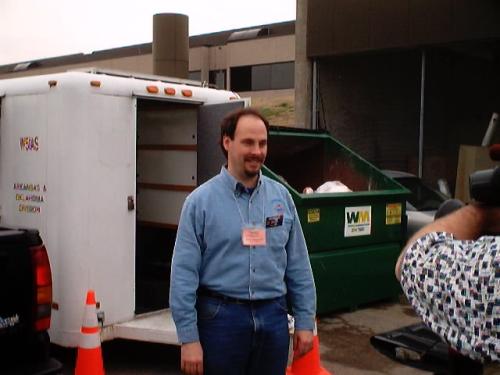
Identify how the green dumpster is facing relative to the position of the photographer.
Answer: facing the viewer and to the right of the viewer

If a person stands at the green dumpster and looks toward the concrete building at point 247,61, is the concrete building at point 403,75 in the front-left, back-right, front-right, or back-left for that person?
front-right

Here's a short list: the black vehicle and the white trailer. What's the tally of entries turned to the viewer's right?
0

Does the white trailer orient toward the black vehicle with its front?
no

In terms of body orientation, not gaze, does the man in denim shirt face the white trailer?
no

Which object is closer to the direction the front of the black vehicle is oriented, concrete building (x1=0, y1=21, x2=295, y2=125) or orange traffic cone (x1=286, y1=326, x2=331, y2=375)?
the concrete building

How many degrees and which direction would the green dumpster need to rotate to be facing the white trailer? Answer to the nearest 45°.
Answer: approximately 90° to its right

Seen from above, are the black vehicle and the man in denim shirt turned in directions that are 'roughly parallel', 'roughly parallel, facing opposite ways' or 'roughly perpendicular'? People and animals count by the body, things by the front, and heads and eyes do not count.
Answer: roughly parallel, facing opposite ways

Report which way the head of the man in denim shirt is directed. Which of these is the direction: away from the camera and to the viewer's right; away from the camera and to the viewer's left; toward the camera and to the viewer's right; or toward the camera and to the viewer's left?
toward the camera and to the viewer's right

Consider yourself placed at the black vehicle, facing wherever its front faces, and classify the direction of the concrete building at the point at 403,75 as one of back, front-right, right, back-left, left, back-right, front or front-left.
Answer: right

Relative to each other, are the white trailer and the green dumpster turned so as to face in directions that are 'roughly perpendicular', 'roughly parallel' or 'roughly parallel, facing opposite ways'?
roughly parallel, facing opposite ways

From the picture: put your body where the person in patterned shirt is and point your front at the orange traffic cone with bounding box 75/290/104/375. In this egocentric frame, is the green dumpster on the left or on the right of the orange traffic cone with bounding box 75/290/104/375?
right

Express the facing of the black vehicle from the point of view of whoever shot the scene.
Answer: facing away from the viewer and to the left of the viewer

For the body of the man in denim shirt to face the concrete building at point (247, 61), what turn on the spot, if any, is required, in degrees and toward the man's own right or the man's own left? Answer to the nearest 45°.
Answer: approximately 135° to the man's own left

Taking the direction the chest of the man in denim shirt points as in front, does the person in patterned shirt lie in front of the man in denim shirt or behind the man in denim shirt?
in front

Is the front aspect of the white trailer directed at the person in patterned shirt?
no

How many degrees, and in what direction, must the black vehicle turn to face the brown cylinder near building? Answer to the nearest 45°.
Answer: approximately 45° to its right

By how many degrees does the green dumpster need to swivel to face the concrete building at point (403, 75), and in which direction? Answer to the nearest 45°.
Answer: approximately 135° to its left
